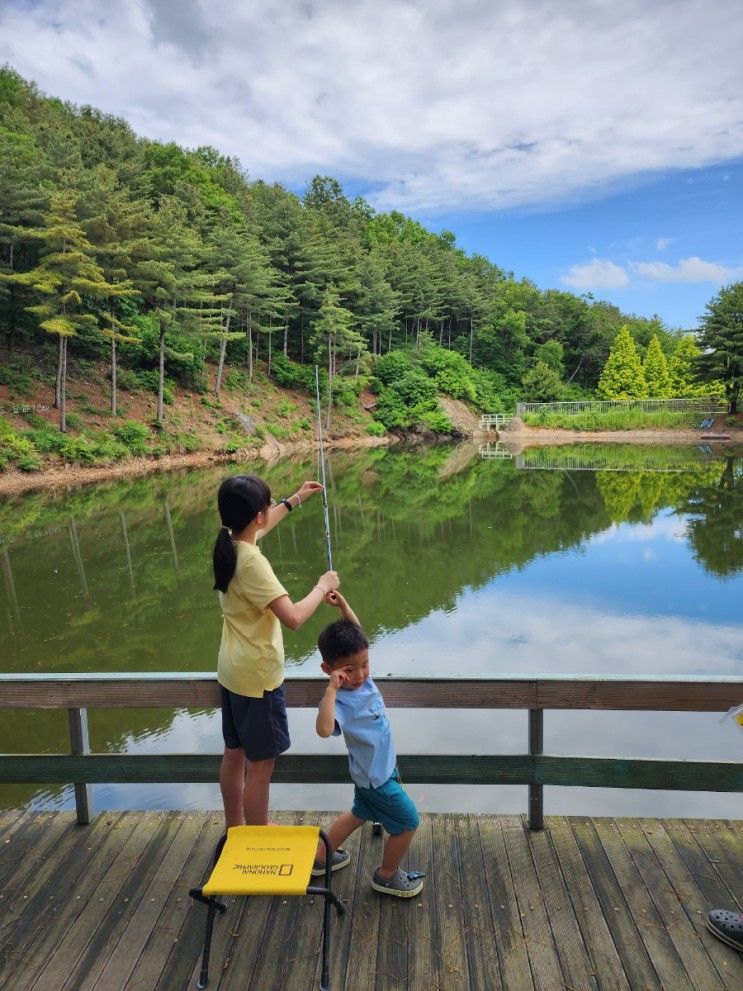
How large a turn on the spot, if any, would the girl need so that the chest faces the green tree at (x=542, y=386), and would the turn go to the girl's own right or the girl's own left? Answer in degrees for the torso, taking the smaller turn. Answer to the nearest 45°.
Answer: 0° — they already face it

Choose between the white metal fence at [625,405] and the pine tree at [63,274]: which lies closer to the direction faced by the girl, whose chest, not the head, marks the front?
the white metal fence

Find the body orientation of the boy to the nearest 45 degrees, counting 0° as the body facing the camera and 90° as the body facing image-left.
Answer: approximately 315°

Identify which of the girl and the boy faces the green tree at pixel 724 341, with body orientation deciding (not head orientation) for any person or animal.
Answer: the girl

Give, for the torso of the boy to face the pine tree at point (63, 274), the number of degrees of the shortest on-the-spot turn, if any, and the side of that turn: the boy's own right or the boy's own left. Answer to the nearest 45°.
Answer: approximately 180°

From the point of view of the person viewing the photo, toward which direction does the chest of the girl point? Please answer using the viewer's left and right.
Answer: facing away from the viewer and to the right of the viewer

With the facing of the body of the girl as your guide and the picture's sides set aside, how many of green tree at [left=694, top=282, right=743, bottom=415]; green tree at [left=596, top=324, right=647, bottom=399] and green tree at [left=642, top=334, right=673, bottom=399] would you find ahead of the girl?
3

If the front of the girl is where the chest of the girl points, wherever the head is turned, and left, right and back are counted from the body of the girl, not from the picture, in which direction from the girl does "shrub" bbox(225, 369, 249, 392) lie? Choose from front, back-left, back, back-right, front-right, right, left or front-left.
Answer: front-left

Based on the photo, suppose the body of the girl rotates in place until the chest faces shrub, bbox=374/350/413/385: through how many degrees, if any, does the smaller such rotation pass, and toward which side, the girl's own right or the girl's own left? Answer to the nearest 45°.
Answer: approximately 45° to the girl's own left

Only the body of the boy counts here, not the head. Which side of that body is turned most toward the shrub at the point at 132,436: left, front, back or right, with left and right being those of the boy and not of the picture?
back
